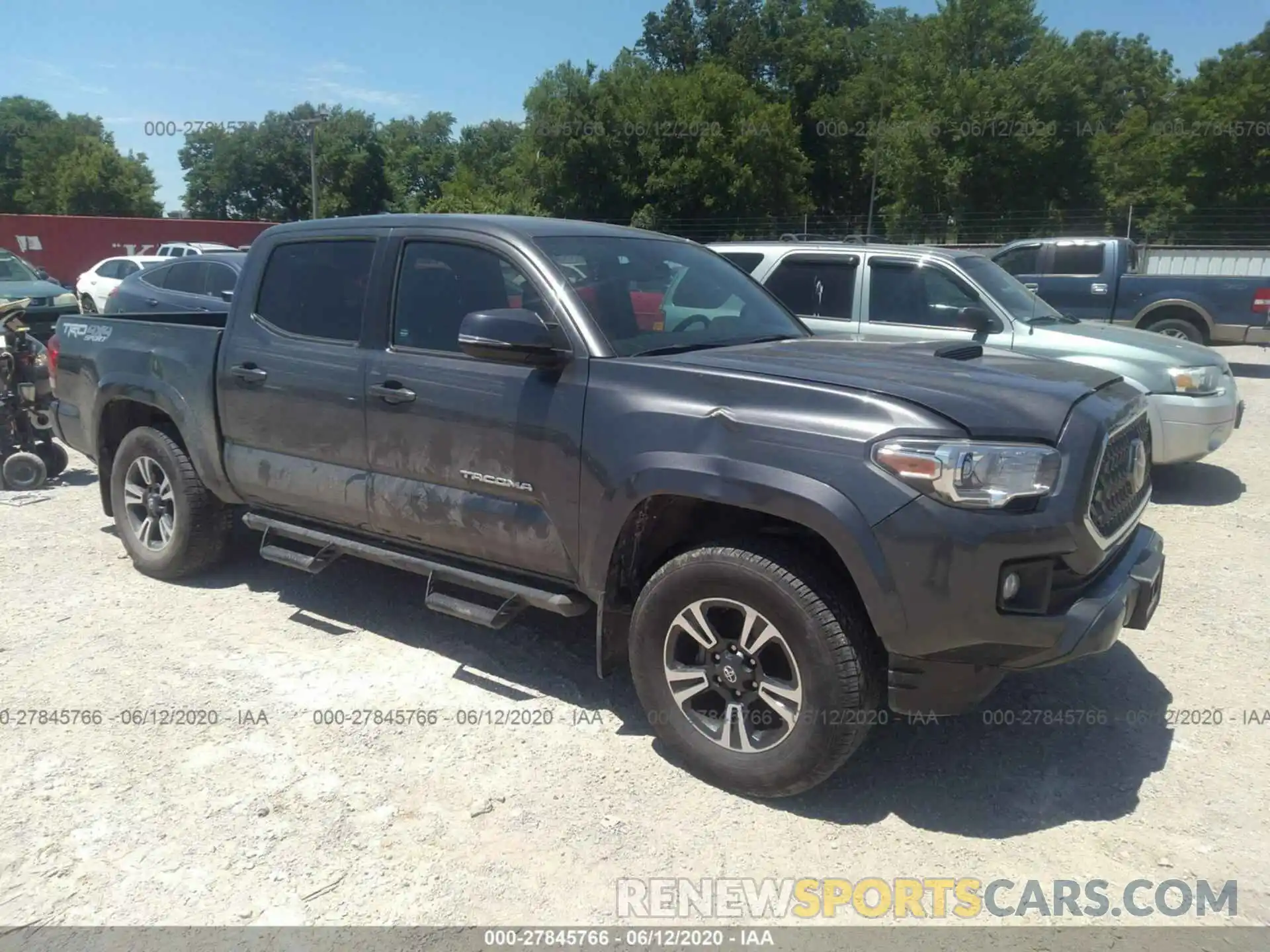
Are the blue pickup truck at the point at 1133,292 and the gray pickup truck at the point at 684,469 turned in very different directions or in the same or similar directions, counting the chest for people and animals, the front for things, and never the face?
very different directions

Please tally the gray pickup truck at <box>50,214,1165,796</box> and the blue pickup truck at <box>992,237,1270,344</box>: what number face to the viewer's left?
1

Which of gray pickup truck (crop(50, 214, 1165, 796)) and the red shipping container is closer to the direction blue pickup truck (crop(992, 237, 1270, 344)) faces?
the red shipping container

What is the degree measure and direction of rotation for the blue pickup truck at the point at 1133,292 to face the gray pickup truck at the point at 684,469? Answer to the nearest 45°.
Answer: approximately 90° to its left

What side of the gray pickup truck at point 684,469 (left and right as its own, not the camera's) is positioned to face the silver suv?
left

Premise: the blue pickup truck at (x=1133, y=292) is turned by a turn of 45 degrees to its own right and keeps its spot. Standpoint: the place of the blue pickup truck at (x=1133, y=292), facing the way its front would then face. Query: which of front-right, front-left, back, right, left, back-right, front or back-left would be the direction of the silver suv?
back-left

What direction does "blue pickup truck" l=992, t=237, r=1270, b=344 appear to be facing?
to the viewer's left

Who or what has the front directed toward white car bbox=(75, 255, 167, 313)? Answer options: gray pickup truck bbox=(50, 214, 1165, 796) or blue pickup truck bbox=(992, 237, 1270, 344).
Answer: blue pickup truck bbox=(992, 237, 1270, 344)

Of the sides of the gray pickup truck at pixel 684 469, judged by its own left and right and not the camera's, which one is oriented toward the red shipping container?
back

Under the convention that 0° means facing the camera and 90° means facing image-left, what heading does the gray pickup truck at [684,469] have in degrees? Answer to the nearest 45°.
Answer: approximately 315°
